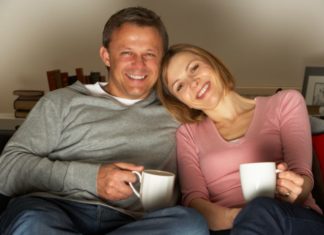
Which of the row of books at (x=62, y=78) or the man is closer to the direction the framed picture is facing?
the man

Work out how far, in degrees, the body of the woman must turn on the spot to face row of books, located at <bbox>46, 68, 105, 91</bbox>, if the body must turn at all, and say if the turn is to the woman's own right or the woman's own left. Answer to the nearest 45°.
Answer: approximately 135° to the woman's own right

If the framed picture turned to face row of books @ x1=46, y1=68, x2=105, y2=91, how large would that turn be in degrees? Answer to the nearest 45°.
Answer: approximately 90° to its right

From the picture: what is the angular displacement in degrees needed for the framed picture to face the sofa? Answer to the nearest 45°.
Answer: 0° — it already faces it

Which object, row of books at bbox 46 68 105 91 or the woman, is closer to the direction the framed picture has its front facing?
the woman

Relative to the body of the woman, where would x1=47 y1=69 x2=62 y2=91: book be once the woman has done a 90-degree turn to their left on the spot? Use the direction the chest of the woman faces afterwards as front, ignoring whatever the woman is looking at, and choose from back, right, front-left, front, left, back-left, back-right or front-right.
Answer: back-left

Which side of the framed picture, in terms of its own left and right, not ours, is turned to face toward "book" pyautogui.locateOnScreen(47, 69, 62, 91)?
right

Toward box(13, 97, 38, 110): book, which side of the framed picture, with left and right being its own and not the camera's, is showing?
right

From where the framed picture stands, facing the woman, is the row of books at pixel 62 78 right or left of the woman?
right

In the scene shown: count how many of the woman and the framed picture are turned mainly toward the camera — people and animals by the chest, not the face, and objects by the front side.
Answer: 2

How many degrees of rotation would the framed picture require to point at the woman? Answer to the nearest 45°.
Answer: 0° — it already faces them

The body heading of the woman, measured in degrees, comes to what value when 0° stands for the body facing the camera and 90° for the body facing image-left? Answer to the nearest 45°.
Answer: approximately 0°
